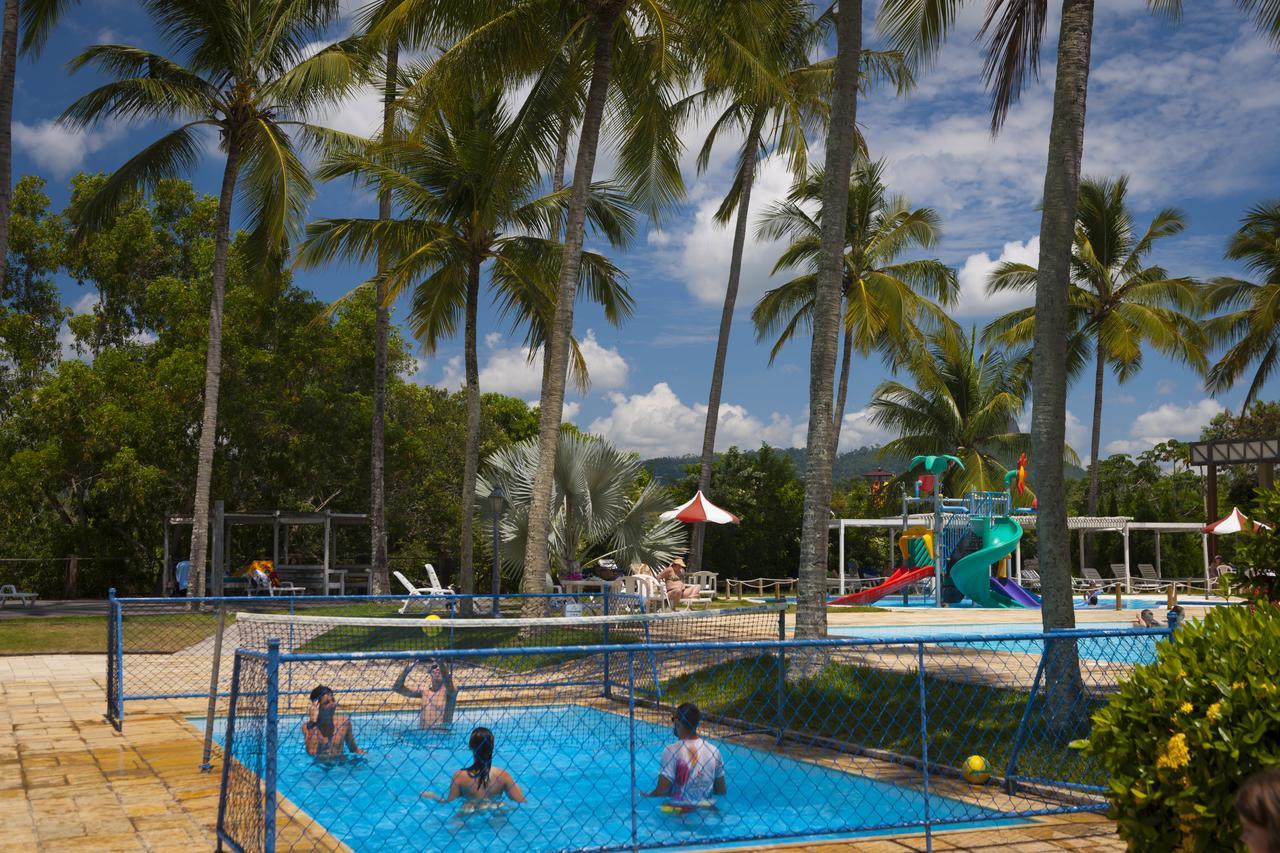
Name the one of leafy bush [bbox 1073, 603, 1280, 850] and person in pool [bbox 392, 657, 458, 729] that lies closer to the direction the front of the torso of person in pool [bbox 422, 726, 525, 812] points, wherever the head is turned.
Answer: the person in pool

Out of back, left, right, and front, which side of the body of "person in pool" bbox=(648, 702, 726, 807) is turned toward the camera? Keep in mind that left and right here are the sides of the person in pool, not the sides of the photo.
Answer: back

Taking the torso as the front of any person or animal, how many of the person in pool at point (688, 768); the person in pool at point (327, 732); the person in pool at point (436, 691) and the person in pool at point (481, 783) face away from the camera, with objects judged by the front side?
2

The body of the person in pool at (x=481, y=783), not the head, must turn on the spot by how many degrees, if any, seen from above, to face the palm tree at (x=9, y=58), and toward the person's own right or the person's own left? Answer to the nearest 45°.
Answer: approximately 45° to the person's own left

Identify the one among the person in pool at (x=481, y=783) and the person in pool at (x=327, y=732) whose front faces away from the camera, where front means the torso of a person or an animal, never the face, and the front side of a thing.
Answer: the person in pool at (x=481, y=783)

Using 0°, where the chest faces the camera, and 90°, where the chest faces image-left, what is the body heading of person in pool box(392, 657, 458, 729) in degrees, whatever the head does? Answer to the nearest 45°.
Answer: approximately 0°

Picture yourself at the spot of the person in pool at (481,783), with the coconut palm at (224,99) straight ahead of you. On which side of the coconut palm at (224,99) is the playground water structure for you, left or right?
right

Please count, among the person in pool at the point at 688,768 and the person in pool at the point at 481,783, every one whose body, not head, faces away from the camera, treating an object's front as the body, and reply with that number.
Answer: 2

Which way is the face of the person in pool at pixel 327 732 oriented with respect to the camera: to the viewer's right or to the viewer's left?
to the viewer's right

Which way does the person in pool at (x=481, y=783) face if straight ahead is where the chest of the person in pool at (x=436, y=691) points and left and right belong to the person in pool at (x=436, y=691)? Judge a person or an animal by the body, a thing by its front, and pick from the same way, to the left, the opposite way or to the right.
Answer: the opposite way

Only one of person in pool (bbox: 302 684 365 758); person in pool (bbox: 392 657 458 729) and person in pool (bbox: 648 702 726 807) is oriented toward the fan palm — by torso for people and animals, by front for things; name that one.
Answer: person in pool (bbox: 648 702 726 807)

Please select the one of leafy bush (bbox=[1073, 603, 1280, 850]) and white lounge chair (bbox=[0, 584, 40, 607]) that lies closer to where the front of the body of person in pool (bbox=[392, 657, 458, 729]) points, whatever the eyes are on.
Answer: the leafy bush

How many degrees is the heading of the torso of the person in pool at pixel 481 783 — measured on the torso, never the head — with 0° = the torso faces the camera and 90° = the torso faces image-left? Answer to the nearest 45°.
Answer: approximately 180°

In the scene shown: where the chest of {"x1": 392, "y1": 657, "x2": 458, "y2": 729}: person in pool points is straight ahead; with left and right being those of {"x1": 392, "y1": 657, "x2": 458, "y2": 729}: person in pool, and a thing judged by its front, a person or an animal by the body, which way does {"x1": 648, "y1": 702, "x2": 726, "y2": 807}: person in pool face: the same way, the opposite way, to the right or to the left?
the opposite way
